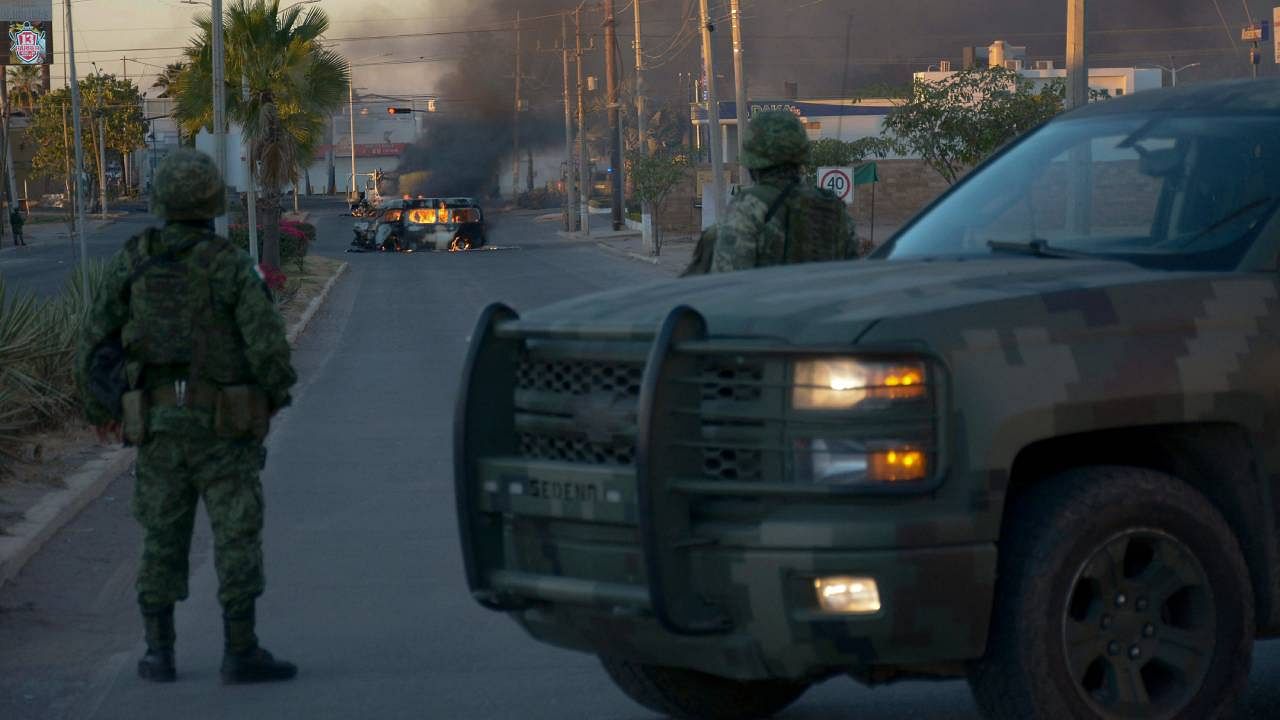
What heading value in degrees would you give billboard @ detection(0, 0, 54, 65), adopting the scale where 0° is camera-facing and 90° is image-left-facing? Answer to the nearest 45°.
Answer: approximately 0°

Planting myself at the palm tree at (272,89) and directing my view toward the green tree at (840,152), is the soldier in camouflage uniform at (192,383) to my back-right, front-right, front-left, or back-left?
back-right

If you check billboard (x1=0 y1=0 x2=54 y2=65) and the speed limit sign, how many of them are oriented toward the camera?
2

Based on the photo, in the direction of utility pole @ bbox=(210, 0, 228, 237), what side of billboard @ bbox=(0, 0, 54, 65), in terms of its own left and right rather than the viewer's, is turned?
left

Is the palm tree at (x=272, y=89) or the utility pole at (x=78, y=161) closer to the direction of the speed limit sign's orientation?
the utility pole

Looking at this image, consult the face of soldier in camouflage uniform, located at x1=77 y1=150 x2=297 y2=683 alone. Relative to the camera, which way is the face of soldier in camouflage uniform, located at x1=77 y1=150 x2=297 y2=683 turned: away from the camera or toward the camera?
away from the camera

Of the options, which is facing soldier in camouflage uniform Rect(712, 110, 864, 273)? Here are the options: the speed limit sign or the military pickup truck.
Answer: the speed limit sign

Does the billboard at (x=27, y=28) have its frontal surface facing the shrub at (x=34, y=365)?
yes

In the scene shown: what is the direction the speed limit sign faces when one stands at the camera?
facing the viewer

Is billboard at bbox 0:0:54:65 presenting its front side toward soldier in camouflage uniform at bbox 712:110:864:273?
yes

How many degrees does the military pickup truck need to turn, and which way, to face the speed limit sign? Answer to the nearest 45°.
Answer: approximately 135° to its right

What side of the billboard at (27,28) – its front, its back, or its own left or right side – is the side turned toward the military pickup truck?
front

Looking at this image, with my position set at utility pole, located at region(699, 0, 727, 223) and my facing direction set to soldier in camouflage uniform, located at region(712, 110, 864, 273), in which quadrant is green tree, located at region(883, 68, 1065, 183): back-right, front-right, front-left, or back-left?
front-left

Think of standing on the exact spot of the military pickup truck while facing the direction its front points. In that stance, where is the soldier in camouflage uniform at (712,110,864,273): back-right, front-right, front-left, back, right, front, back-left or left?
back-right
